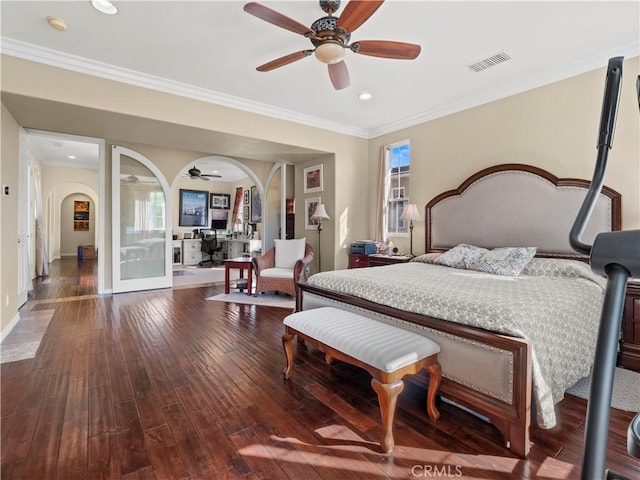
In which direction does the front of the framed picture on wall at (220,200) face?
toward the camera

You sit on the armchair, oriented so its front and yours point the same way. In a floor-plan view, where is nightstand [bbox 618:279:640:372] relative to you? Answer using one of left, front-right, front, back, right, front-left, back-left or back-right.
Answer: left

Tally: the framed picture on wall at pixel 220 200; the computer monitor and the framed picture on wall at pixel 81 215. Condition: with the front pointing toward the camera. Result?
3

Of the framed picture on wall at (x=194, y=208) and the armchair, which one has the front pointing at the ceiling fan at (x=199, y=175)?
the framed picture on wall

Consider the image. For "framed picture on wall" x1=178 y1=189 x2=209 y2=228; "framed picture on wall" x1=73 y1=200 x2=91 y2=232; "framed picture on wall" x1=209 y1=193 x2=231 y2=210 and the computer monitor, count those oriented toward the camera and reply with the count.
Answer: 4

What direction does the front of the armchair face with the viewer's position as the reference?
facing the viewer and to the left of the viewer

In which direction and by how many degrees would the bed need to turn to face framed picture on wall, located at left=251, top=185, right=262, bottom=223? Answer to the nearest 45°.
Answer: approximately 90° to its right

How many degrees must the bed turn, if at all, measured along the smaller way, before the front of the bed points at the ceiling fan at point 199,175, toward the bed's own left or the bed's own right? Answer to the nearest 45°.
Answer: approximately 90° to the bed's own right

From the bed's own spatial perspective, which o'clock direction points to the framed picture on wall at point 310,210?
The framed picture on wall is roughly at 3 o'clock from the bed.

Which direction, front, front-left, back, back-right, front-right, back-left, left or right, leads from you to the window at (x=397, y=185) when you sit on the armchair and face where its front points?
back-left

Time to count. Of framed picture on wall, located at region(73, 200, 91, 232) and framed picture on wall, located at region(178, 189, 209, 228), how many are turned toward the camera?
2

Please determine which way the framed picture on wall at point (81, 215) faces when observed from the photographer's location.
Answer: facing the viewer

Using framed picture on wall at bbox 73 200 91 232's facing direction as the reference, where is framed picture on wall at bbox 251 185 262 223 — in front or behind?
in front

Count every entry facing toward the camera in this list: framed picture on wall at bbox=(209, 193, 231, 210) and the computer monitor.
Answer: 2

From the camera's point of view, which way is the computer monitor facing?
toward the camera

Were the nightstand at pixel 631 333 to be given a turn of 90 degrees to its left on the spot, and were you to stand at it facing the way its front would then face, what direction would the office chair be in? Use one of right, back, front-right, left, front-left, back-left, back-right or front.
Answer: back-right
